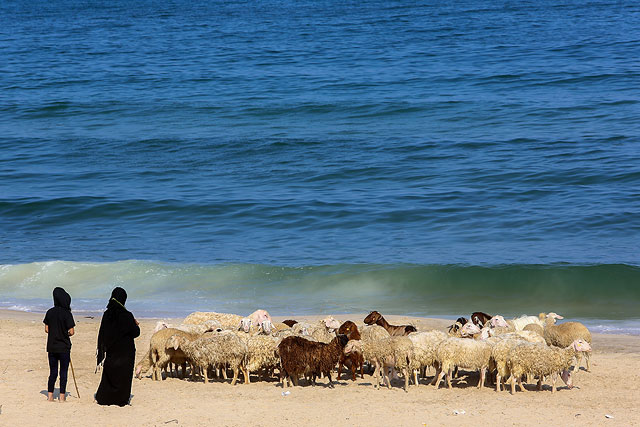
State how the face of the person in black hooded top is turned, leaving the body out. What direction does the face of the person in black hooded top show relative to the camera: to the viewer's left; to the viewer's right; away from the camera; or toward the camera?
away from the camera

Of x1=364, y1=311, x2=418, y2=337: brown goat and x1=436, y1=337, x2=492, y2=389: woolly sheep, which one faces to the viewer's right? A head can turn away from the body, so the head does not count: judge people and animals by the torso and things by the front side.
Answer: the woolly sheep

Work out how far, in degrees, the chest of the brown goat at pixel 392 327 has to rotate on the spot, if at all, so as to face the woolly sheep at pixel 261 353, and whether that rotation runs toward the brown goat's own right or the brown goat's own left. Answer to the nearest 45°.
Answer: approximately 45° to the brown goat's own left

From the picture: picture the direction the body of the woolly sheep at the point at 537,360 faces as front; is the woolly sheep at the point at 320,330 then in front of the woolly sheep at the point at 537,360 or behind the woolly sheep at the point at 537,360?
behind

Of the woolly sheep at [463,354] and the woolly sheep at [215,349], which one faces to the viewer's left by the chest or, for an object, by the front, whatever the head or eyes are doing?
the woolly sheep at [215,349]

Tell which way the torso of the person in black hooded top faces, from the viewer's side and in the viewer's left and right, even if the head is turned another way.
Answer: facing away from the viewer

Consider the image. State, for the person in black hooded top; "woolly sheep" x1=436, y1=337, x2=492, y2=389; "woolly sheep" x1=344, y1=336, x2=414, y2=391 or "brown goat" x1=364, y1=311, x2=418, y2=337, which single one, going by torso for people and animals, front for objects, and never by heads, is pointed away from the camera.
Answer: the person in black hooded top
